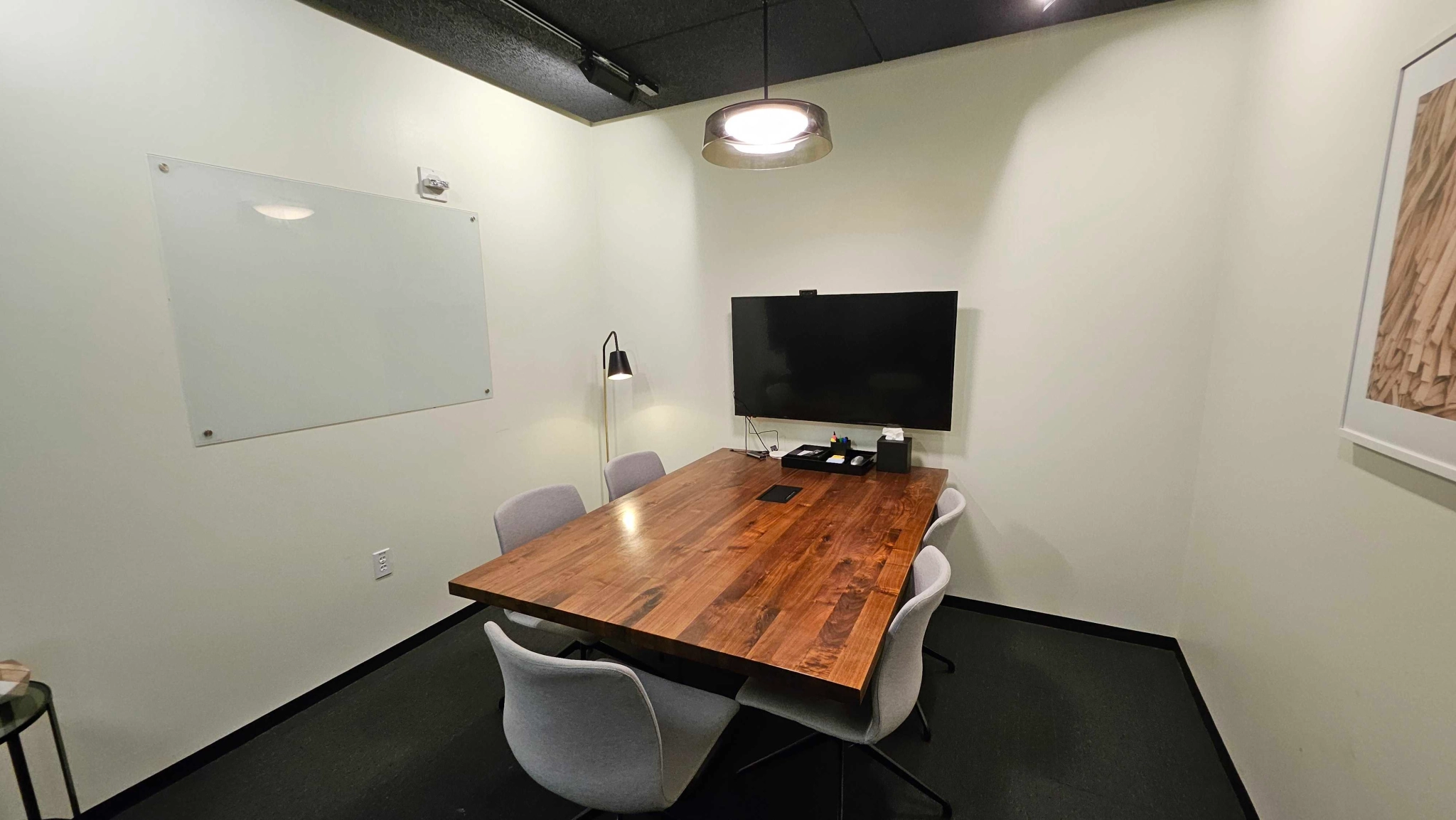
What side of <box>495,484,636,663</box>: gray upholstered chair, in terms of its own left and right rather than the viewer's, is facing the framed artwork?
front

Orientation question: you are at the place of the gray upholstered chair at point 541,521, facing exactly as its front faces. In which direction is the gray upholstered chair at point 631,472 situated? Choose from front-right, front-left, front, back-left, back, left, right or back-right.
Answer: left

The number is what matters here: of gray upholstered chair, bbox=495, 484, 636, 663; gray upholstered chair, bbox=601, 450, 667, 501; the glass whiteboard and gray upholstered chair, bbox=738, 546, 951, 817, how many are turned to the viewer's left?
1

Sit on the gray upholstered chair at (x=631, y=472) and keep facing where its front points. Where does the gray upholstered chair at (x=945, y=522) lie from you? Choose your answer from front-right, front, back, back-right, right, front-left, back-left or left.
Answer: front

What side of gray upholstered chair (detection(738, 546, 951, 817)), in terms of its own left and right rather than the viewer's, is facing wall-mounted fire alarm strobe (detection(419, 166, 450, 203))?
front

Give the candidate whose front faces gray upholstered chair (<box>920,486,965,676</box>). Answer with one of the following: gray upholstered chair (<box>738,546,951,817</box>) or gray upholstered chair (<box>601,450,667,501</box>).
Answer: gray upholstered chair (<box>601,450,667,501</box>)

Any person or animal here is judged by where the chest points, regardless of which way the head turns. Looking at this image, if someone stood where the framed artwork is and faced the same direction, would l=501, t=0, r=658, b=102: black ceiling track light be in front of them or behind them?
in front

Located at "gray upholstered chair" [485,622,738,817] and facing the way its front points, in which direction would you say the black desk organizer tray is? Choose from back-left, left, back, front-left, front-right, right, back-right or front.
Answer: front

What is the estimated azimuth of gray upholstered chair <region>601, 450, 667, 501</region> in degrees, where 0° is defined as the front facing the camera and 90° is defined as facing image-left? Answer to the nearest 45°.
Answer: approximately 315°

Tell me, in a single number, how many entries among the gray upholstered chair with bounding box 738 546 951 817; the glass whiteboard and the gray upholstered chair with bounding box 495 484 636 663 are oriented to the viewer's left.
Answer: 1

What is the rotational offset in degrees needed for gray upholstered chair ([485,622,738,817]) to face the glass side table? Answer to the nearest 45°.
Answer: approximately 135° to its left

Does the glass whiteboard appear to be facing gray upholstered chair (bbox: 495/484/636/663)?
yes

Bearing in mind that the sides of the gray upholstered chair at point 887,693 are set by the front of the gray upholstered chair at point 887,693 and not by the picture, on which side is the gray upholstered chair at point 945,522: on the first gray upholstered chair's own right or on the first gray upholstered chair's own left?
on the first gray upholstered chair's own right

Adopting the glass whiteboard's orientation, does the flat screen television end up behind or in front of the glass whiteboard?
in front

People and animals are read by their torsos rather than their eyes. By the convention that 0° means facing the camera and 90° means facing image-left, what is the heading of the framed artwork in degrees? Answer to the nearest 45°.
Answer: approximately 45°

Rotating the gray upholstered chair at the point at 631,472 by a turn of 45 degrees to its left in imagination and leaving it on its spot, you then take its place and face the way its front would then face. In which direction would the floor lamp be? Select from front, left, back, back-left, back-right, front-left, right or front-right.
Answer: left

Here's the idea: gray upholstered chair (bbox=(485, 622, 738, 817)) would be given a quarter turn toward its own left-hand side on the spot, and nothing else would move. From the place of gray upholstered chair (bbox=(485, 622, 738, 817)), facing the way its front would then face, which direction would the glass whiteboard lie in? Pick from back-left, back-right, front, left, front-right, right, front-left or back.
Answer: front

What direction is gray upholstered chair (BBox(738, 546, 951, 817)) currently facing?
to the viewer's left

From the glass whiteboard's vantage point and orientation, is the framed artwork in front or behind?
in front

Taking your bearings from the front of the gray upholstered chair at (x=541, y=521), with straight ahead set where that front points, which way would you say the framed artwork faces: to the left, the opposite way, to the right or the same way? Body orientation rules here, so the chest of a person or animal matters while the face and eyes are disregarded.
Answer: the opposite way

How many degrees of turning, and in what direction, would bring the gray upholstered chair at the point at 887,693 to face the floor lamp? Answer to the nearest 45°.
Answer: approximately 45° to its right
